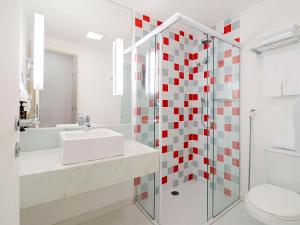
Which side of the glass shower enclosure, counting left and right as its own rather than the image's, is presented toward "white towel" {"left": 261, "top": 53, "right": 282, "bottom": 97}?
left

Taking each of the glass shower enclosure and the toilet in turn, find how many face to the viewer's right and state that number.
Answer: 0

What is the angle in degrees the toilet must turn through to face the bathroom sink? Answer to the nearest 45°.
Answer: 0° — it already faces it

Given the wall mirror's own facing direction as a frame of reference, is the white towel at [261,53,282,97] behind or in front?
in front

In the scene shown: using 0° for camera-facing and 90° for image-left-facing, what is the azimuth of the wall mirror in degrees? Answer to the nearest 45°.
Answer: approximately 315°

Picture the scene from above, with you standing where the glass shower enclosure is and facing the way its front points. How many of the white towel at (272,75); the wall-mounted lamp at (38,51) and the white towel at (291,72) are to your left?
2

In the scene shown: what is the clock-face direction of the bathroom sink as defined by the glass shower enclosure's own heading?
The bathroom sink is roughly at 1 o'clock from the glass shower enclosure.

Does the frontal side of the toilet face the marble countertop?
yes

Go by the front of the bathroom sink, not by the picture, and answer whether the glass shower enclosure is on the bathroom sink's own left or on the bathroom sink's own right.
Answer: on the bathroom sink's own left

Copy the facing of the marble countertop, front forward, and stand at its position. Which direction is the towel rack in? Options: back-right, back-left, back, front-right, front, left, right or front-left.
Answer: front-left
